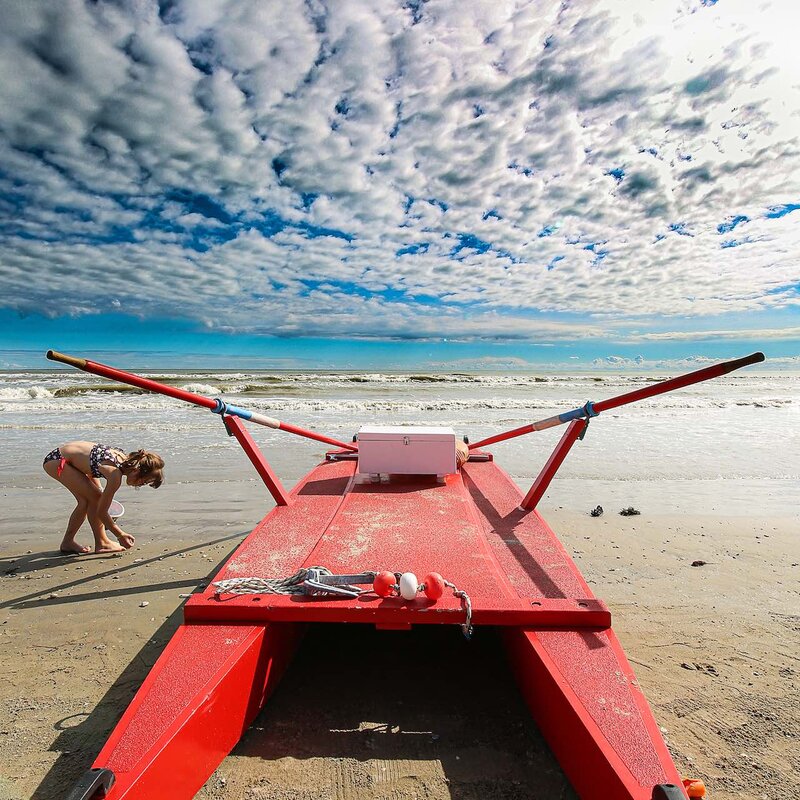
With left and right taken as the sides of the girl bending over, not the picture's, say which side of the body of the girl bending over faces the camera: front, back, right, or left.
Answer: right

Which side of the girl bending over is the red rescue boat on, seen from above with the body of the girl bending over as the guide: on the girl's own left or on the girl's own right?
on the girl's own right

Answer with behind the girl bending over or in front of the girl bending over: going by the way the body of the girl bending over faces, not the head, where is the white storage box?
in front
